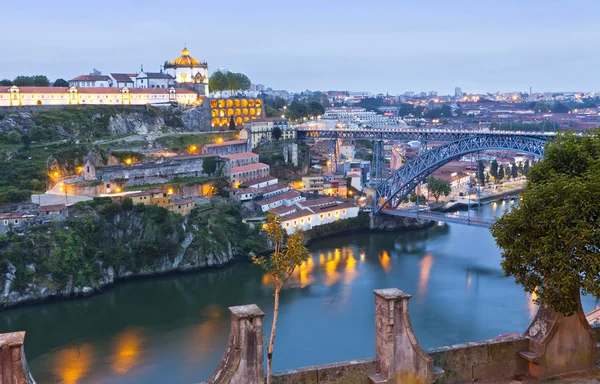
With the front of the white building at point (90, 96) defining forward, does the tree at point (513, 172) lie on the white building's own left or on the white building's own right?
on the white building's own left

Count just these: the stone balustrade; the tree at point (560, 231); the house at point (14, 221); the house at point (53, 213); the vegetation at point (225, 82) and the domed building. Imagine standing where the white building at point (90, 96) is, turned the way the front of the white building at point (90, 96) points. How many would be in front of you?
4

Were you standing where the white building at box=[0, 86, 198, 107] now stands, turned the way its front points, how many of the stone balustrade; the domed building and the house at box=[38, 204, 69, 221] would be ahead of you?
2

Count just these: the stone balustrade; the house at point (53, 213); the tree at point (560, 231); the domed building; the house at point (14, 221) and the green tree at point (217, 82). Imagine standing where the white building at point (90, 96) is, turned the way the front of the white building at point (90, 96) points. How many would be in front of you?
4

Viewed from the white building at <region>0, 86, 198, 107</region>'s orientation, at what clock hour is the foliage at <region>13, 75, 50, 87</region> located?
The foliage is roughly at 5 o'clock from the white building.

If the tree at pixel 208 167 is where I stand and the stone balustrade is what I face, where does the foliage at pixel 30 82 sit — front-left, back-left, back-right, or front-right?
back-right

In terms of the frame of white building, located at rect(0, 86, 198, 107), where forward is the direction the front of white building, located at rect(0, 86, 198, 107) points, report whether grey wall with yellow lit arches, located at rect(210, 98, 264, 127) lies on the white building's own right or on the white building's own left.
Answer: on the white building's own left

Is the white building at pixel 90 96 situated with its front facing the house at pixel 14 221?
yes

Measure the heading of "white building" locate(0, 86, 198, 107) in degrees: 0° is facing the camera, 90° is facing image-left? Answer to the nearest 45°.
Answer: approximately 0°

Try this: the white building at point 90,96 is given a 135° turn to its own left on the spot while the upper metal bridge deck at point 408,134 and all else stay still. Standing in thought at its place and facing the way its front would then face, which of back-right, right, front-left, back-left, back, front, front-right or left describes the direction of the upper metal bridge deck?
right

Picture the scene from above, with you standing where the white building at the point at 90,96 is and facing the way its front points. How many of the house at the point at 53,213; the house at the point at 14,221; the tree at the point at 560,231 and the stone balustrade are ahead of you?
4

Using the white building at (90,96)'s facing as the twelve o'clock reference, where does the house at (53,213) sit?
The house is roughly at 12 o'clock from the white building.

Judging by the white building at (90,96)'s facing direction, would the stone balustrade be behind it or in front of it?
in front

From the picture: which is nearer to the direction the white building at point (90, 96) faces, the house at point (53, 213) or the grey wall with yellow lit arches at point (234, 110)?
the house
